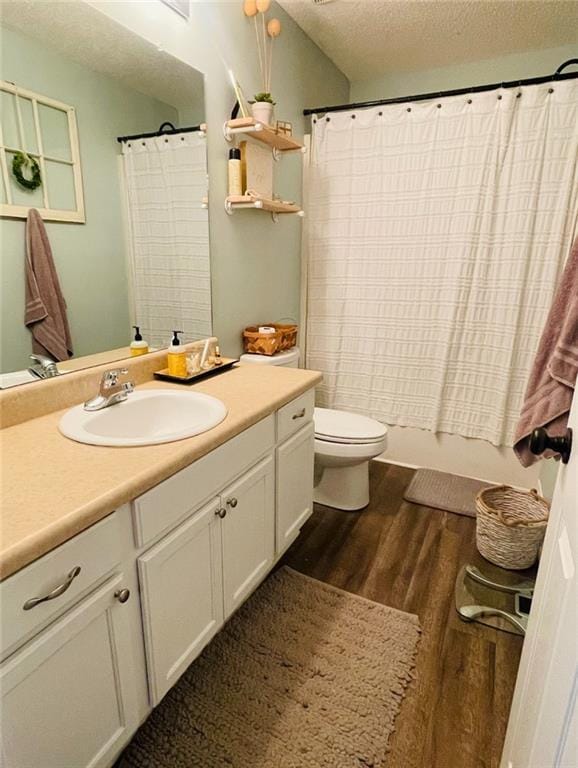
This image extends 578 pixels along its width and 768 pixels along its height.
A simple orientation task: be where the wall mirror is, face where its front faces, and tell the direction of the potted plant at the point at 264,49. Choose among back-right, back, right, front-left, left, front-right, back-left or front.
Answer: left

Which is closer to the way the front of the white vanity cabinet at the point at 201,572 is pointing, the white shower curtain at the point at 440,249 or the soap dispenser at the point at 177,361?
the white shower curtain

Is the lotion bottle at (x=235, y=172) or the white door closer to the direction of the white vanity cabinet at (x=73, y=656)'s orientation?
the white door

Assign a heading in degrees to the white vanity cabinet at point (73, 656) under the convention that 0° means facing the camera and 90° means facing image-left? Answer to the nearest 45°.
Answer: approximately 315°

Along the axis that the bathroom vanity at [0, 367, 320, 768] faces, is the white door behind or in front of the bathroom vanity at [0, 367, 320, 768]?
in front

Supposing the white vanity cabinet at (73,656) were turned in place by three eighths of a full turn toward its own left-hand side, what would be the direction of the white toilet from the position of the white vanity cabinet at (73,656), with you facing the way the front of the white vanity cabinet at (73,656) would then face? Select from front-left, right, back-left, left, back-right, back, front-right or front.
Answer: front-right

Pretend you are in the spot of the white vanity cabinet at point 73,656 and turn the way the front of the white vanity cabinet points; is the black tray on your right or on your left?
on your left

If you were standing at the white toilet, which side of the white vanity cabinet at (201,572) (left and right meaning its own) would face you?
left
